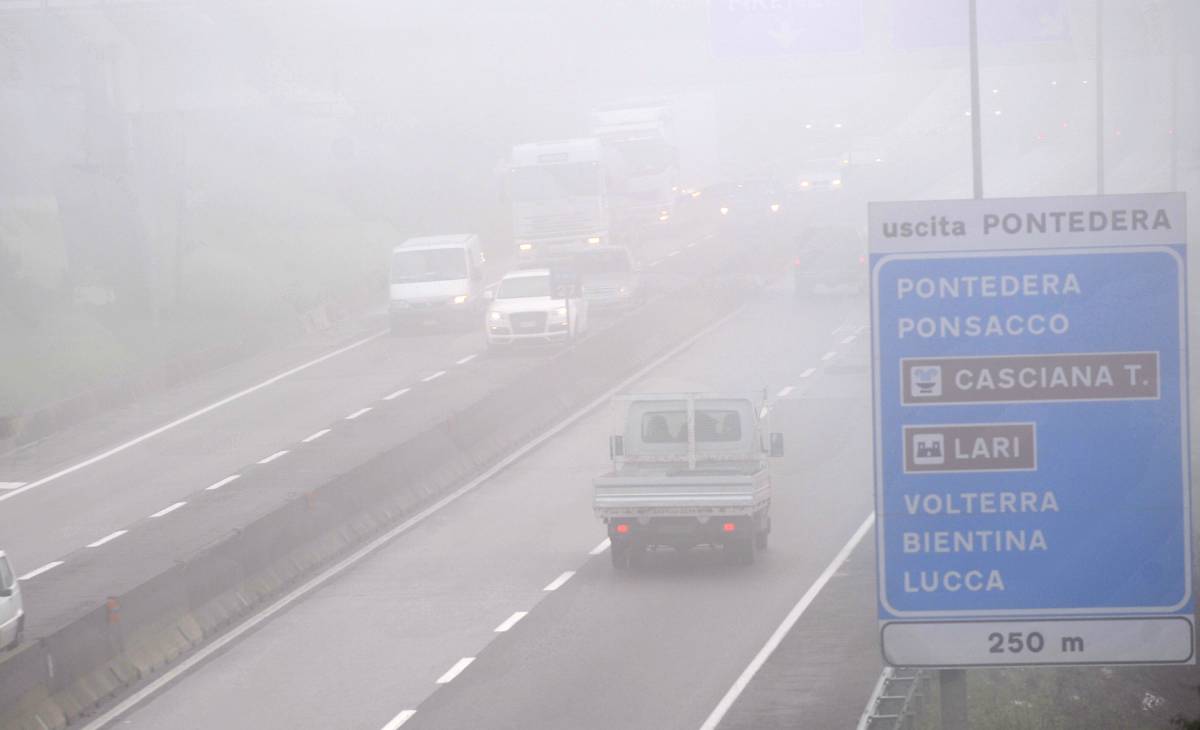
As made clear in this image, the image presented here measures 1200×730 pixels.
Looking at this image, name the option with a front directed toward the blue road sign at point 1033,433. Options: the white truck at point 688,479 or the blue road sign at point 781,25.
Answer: the blue road sign at point 781,25

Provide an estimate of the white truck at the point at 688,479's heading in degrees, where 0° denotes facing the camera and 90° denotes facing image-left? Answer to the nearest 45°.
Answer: approximately 180°

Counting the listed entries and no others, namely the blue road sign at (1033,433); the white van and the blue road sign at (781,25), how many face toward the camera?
3

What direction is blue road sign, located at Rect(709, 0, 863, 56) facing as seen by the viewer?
toward the camera

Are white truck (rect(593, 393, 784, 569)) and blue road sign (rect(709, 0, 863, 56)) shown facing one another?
yes

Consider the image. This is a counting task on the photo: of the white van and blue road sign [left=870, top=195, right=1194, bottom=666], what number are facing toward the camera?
2

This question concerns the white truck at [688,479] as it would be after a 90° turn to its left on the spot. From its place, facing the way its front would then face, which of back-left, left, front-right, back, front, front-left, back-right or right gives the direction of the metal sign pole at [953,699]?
left

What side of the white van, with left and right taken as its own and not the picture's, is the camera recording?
front

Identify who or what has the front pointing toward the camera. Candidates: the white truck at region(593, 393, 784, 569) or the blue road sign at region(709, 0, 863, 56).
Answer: the blue road sign

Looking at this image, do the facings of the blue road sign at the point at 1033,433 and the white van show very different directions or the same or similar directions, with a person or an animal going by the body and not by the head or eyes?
same or similar directions

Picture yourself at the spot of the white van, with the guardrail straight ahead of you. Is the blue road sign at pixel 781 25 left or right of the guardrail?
left

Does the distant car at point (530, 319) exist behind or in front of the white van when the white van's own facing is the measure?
in front

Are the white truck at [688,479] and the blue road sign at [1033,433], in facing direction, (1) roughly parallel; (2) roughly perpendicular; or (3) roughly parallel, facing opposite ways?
roughly parallel, facing opposite ways

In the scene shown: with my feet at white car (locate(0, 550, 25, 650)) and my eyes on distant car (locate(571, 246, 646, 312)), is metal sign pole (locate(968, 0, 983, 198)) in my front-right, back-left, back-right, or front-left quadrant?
front-right

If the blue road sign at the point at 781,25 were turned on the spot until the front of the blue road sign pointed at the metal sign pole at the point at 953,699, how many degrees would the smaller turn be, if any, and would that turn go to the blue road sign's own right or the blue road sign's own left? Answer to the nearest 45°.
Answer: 0° — it already faces it

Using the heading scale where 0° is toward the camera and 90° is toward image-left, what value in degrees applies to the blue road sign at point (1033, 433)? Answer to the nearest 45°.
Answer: approximately 0°

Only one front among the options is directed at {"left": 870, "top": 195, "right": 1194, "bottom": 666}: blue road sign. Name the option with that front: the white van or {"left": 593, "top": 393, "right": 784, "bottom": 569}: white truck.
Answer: the white van
